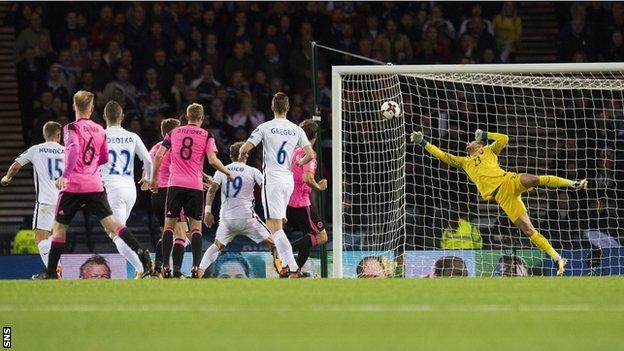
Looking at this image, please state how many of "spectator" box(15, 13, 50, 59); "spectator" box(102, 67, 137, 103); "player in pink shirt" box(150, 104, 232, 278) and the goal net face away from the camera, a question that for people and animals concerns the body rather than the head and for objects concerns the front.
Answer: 1

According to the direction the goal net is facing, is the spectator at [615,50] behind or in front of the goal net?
behind

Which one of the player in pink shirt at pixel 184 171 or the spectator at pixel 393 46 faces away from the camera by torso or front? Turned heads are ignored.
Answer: the player in pink shirt

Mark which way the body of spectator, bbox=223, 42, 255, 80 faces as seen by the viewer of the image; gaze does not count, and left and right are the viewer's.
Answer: facing the viewer

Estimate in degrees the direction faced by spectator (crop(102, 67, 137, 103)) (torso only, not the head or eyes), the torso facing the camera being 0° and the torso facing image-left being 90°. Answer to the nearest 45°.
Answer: approximately 0°

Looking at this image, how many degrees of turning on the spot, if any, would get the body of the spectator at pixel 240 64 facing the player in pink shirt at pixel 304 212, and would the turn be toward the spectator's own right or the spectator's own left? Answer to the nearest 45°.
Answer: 0° — they already face them

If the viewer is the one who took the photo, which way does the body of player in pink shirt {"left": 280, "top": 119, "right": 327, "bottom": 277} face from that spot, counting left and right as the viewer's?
facing to the right of the viewer

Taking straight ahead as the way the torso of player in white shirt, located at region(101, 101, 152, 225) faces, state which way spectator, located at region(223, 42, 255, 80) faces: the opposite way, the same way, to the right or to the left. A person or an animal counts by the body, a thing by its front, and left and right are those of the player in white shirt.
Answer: the opposite way

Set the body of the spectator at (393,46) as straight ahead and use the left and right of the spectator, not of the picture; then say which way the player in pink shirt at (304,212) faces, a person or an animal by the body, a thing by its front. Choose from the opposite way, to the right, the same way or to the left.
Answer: to the left

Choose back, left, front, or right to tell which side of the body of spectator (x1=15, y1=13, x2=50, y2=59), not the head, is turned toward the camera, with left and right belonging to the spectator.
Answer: front

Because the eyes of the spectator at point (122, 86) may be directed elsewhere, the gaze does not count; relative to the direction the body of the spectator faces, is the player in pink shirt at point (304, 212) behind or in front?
in front

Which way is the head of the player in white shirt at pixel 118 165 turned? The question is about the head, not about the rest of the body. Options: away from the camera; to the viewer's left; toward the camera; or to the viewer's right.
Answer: away from the camera

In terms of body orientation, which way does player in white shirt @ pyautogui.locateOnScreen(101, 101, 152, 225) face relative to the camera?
away from the camera

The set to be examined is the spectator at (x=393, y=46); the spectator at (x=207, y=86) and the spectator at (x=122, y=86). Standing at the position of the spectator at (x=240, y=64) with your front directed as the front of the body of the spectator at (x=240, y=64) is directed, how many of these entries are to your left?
1

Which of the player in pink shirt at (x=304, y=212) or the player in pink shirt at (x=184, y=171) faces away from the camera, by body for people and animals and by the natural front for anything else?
the player in pink shirt at (x=184, y=171)

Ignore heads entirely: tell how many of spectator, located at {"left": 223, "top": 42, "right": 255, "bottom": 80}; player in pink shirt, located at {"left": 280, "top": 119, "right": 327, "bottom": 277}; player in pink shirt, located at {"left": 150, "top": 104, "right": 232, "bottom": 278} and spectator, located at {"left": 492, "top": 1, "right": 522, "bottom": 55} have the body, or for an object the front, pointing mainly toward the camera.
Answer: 2

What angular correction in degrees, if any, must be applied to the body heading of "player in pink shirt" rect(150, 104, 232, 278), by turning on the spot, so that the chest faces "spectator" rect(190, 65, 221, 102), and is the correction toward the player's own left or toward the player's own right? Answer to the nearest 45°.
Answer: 0° — they already face them
